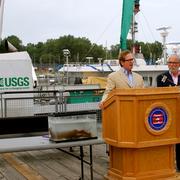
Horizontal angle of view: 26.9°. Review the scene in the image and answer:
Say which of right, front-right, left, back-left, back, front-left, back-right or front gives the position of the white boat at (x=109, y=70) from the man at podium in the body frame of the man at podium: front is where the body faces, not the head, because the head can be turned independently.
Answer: back-left

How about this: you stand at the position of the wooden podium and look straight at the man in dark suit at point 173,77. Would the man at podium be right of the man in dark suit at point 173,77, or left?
left

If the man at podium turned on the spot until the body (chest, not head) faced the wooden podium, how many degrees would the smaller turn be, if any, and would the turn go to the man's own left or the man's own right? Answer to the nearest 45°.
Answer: approximately 45° to the man's own right

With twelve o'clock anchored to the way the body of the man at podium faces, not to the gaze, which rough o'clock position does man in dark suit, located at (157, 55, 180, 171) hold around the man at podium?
The man in dark suit is roughly at 9 o'clock from the man at podium.

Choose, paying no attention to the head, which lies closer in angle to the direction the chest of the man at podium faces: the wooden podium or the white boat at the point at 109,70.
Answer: the wooden podium
